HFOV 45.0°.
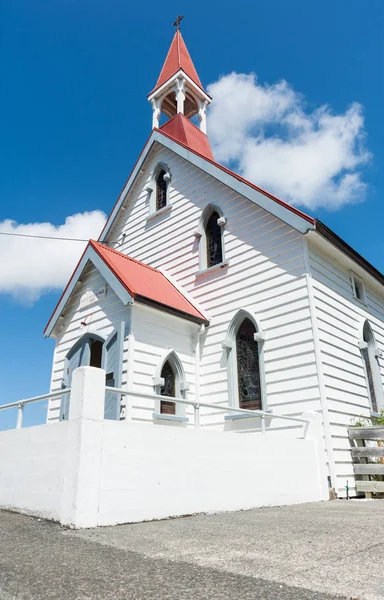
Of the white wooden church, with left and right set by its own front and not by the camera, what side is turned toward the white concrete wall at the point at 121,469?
front

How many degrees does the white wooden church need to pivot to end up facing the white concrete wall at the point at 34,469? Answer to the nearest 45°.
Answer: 0° — it already faces it
